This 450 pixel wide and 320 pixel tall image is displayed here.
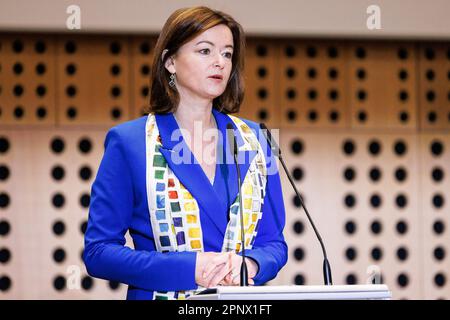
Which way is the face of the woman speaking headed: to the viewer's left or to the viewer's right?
to the viewer's right

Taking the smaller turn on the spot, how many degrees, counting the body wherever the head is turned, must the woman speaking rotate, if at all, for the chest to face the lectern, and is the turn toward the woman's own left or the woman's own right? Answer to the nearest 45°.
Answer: approximately 45° to the woman's own right
